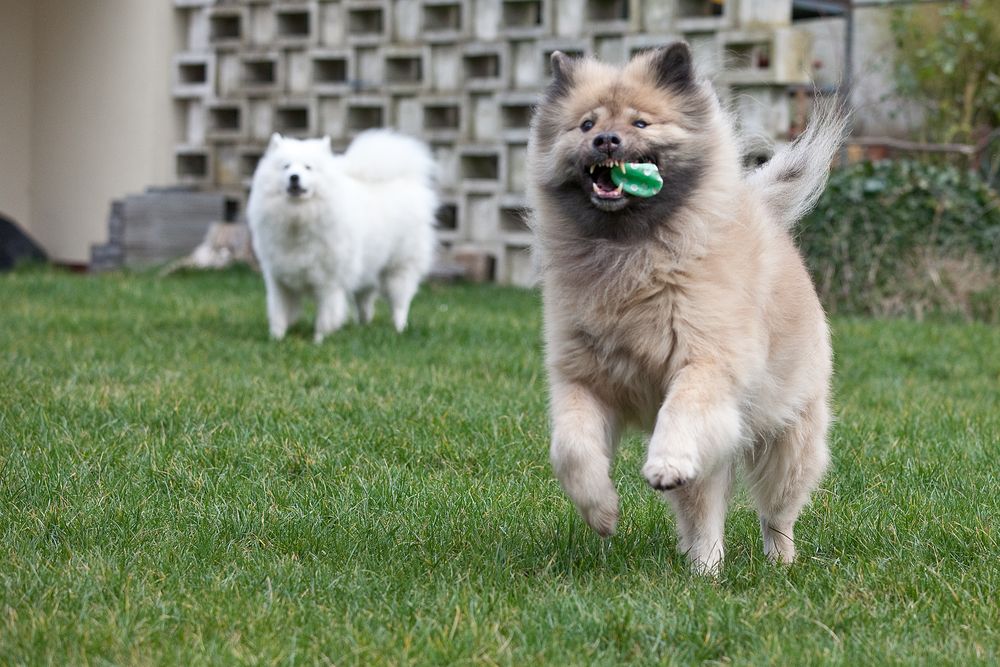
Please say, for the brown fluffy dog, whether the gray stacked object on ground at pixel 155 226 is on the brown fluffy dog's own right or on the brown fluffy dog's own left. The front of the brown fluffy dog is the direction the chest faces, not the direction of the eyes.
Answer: on the brown fluffy dog's own right

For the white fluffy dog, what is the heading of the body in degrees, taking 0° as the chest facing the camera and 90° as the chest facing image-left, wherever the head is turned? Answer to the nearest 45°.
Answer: approximately 45°

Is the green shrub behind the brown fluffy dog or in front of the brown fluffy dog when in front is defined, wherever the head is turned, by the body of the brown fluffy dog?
behind

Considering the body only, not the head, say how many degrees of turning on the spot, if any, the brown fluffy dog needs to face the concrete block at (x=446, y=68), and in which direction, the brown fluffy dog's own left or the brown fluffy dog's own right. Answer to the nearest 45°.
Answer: approximately 135° to the brown fluffy dog's own right

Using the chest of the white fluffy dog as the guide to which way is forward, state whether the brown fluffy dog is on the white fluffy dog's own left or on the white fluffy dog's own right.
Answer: on the white fluffy dog's own left

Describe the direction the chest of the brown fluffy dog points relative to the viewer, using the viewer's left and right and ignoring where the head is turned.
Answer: facing the viewer and to the left of the viewer

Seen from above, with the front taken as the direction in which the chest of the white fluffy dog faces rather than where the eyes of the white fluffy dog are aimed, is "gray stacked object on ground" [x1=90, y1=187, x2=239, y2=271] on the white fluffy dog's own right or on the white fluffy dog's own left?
on the white fluffy dog's own right

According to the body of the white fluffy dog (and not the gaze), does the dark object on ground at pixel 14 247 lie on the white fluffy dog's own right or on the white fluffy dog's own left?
on the white fluffy dog's own right

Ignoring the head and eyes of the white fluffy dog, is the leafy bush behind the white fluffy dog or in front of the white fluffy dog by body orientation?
behind

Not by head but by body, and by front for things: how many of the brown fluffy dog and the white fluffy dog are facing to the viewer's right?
0
